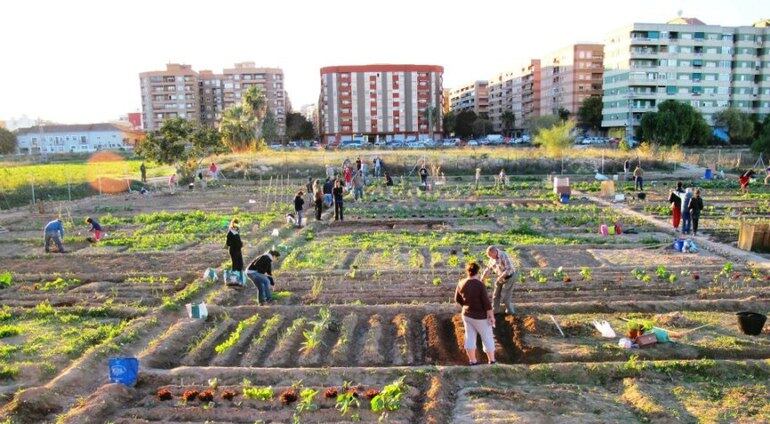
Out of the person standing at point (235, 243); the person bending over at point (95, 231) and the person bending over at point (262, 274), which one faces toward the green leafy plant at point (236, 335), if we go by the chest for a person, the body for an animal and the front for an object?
the person standing at point (235, 243)

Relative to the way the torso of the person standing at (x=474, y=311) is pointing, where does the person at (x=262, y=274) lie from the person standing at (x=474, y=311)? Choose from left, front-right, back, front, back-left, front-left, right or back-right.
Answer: front-left

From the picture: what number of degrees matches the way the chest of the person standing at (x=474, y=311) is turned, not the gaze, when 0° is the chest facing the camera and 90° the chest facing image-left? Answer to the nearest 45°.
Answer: approximately 180°

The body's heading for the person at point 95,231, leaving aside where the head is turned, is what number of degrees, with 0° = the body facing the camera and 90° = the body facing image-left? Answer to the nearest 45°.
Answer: approximately 90°

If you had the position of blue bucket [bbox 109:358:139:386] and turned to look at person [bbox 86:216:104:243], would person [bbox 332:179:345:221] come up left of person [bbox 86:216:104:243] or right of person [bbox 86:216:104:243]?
right

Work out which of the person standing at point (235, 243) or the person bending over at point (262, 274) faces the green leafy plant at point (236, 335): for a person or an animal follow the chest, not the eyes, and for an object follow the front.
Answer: the person standing at point (235, 243)

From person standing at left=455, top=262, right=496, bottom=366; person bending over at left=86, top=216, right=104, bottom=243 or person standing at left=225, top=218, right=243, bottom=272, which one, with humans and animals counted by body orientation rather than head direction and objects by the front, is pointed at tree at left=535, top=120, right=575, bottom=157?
person standing at left=455, top=262, right=496, bottom=366

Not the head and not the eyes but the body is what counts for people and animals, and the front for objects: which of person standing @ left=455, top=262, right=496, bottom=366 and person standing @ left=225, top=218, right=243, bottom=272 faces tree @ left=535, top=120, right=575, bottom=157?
person standing @ left=455, top=262, right=496, bottom=366

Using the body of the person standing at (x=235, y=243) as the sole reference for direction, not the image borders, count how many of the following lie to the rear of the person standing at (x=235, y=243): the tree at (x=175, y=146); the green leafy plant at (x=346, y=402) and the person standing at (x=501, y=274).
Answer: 1
